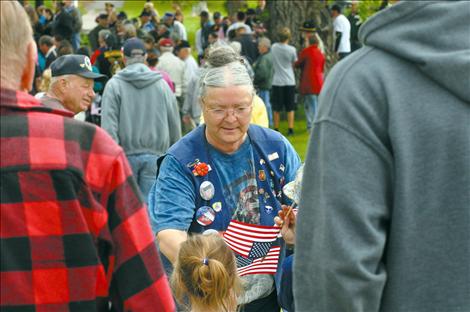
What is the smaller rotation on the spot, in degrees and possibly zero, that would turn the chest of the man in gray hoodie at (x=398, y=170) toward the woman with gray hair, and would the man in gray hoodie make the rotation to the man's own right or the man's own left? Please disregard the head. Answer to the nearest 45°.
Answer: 0° — they already face them

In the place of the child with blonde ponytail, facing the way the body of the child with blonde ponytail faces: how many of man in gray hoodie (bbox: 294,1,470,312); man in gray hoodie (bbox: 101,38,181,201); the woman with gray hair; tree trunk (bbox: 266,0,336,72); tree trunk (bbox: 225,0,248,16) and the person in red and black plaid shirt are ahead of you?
4

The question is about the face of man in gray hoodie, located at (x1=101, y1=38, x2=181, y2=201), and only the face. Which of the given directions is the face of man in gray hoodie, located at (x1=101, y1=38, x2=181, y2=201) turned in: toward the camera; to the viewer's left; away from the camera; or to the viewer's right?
away from the camera

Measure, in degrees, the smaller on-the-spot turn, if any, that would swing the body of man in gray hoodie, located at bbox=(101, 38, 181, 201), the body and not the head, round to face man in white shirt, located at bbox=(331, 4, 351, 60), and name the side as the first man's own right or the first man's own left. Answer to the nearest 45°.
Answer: approximately 45° to the first man's own right

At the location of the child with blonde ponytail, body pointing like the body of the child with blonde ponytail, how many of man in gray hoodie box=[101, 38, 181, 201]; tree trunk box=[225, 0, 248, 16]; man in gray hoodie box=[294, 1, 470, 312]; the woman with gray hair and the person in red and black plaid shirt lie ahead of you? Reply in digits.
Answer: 3

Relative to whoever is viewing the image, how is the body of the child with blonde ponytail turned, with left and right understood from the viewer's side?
facing away from the viewer

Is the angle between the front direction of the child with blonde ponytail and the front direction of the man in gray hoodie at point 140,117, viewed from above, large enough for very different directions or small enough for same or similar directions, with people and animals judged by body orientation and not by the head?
same or similar directions

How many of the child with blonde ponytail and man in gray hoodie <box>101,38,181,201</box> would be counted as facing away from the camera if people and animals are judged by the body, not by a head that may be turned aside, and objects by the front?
2

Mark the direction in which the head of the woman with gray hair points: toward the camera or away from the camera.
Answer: toward the camera

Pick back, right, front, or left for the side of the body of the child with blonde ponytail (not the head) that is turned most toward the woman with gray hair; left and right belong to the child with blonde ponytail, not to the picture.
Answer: front

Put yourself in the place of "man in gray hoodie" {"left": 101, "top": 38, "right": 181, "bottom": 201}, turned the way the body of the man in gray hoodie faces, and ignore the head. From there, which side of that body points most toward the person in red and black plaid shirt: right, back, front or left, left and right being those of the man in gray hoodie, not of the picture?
back

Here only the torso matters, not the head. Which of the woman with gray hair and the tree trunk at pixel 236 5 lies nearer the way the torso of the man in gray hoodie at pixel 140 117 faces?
the tree trunk

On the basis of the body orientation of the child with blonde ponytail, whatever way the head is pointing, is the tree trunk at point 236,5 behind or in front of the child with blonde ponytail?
in front

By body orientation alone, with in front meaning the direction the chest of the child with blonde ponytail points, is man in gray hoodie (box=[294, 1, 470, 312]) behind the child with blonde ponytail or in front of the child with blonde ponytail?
behind

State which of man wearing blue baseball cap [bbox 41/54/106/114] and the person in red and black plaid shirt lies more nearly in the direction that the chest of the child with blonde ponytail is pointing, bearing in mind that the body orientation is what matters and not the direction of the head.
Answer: the man wearing blue baseball cap

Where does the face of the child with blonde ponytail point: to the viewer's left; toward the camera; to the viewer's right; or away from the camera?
away from the camera

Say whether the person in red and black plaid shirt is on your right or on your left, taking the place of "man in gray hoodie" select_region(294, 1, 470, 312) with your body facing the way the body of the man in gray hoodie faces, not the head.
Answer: on your left

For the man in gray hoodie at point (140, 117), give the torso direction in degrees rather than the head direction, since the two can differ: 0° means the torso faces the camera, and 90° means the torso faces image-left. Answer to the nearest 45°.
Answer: approximately 180°

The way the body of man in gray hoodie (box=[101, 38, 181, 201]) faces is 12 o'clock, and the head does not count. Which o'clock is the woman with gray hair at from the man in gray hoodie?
The woman with gray hair is roughly at 6 o'clock from the man in gray hoodie.
